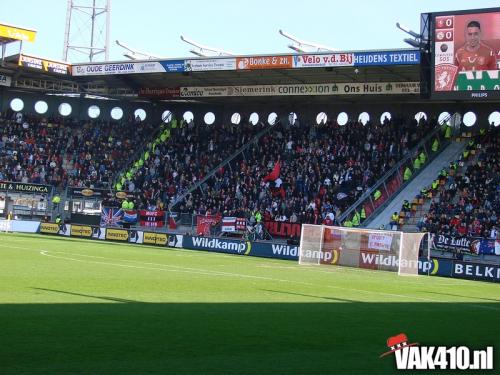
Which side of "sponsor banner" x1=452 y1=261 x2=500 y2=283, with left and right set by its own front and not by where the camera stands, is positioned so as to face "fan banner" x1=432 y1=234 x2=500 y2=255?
back

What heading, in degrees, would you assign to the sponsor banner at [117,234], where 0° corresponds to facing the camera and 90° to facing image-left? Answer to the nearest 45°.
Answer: approximately 0°
